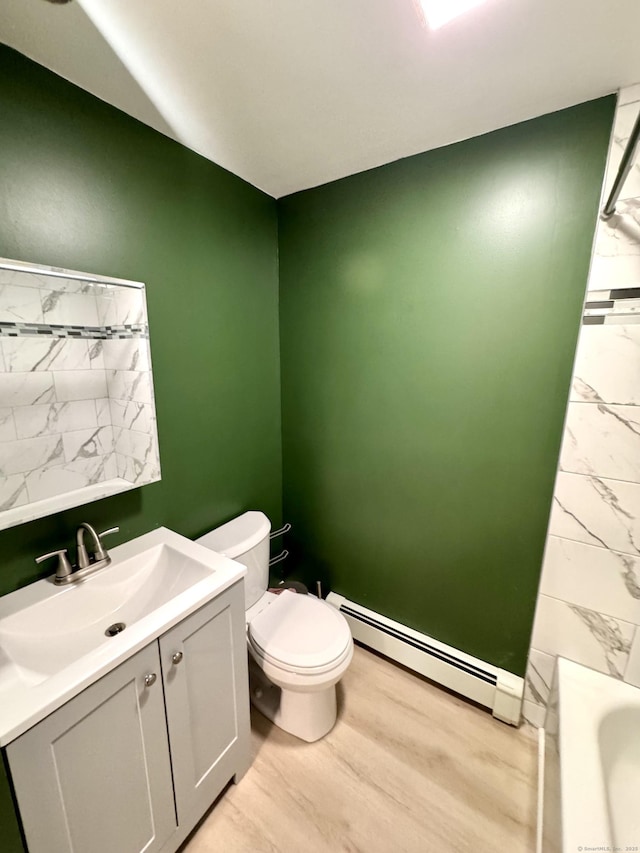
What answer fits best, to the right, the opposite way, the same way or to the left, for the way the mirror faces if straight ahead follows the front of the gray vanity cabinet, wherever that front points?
the same way

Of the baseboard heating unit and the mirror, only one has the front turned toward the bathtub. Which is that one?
the mirror

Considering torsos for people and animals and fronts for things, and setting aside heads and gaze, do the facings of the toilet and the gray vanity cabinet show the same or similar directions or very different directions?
same or similar directions

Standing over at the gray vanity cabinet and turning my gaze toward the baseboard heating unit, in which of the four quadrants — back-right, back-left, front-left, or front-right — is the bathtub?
front-right

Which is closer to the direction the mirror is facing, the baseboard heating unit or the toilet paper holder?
the baseboard heating unit

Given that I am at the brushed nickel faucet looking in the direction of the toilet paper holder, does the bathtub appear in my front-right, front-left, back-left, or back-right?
front-right

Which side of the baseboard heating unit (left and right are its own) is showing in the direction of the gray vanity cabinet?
front

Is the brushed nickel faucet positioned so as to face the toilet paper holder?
no

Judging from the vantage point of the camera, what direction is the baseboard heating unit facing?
facing the viewer and to the left of the viewer

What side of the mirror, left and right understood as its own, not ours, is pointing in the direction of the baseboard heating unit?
front

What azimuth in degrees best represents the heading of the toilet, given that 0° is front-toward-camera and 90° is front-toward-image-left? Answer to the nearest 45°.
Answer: approximately 315°

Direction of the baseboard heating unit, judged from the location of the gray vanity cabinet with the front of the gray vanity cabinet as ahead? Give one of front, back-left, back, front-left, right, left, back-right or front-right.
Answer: front-left
